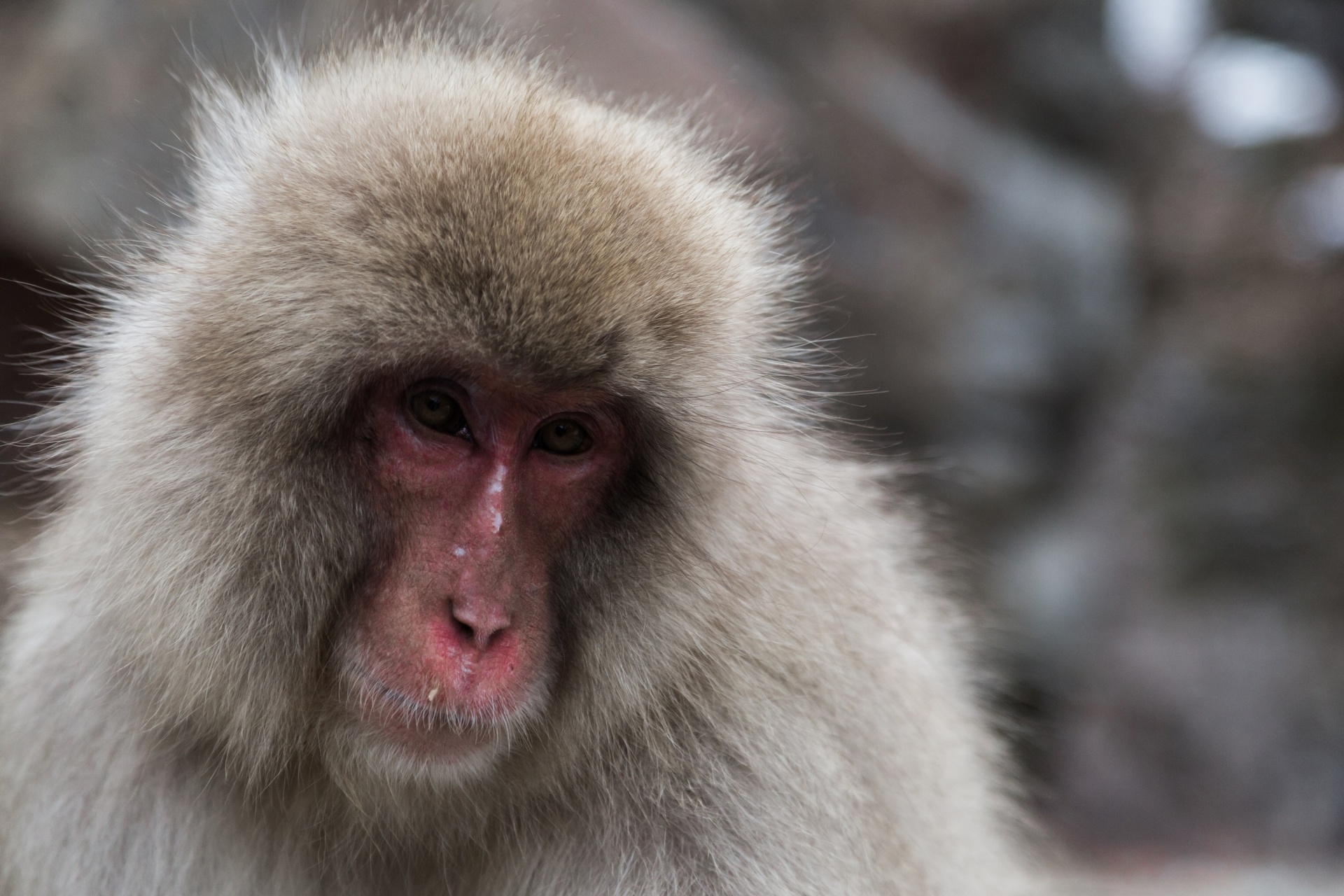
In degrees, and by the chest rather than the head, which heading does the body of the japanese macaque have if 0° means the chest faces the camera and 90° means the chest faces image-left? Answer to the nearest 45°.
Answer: approximately 0°
